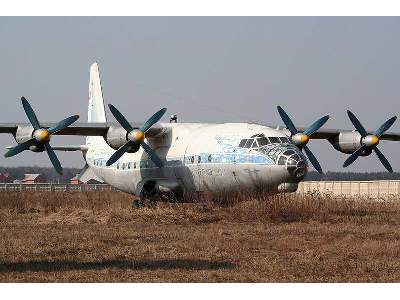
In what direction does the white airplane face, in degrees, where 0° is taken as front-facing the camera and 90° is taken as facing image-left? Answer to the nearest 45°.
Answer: approximately 315°
